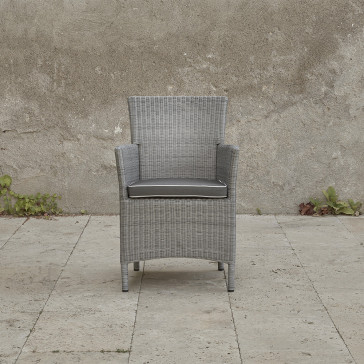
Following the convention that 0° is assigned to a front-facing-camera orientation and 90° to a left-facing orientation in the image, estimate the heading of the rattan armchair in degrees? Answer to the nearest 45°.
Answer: approximately 0°

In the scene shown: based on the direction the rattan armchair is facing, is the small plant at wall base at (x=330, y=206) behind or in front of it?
behind
